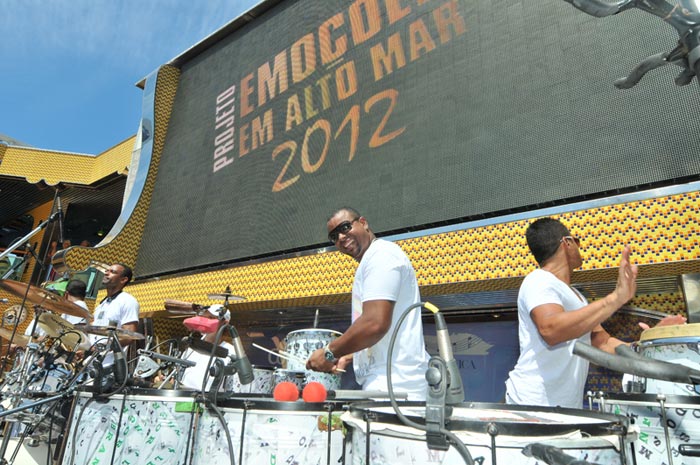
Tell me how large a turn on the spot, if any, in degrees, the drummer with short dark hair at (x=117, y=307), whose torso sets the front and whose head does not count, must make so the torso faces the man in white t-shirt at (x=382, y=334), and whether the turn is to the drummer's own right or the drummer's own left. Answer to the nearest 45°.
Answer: approximately 45° to the drummer's own left

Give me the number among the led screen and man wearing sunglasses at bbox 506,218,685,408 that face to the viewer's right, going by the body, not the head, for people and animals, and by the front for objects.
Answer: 1

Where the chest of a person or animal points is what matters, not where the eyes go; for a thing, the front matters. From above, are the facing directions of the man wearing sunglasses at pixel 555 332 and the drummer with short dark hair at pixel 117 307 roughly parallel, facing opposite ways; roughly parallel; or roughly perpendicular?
roughly perpendicular

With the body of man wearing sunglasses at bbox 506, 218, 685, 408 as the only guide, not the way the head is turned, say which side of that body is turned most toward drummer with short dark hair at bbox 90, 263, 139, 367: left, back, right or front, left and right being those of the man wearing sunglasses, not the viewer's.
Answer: back

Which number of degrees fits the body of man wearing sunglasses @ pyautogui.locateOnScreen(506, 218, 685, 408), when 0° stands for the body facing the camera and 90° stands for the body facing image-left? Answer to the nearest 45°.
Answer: approximately 270°

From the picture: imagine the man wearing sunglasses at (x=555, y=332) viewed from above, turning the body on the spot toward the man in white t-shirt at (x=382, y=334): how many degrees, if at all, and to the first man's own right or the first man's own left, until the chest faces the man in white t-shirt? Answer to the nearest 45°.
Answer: approximately 180°

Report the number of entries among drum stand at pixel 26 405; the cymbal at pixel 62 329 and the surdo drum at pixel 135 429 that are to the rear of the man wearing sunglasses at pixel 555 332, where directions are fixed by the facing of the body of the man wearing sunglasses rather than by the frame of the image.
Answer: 3
